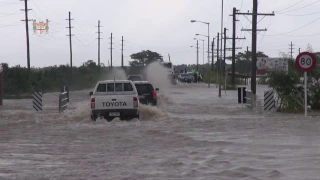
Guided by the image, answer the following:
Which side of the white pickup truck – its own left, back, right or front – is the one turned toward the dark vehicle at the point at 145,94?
front

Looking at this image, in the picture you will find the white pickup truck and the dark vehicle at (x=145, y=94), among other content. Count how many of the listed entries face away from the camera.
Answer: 2

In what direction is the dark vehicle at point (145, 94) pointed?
away from the camera

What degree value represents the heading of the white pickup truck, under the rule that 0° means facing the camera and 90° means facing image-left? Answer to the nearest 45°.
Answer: approximately 180°

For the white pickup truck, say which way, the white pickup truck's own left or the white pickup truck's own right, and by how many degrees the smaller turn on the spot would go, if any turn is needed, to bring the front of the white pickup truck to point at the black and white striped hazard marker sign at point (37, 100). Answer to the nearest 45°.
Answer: approximately 45° to the white pickup truck's own left

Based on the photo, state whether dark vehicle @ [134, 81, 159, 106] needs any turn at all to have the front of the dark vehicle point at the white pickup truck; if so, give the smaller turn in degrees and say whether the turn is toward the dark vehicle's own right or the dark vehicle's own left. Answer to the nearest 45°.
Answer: approximately 180°
